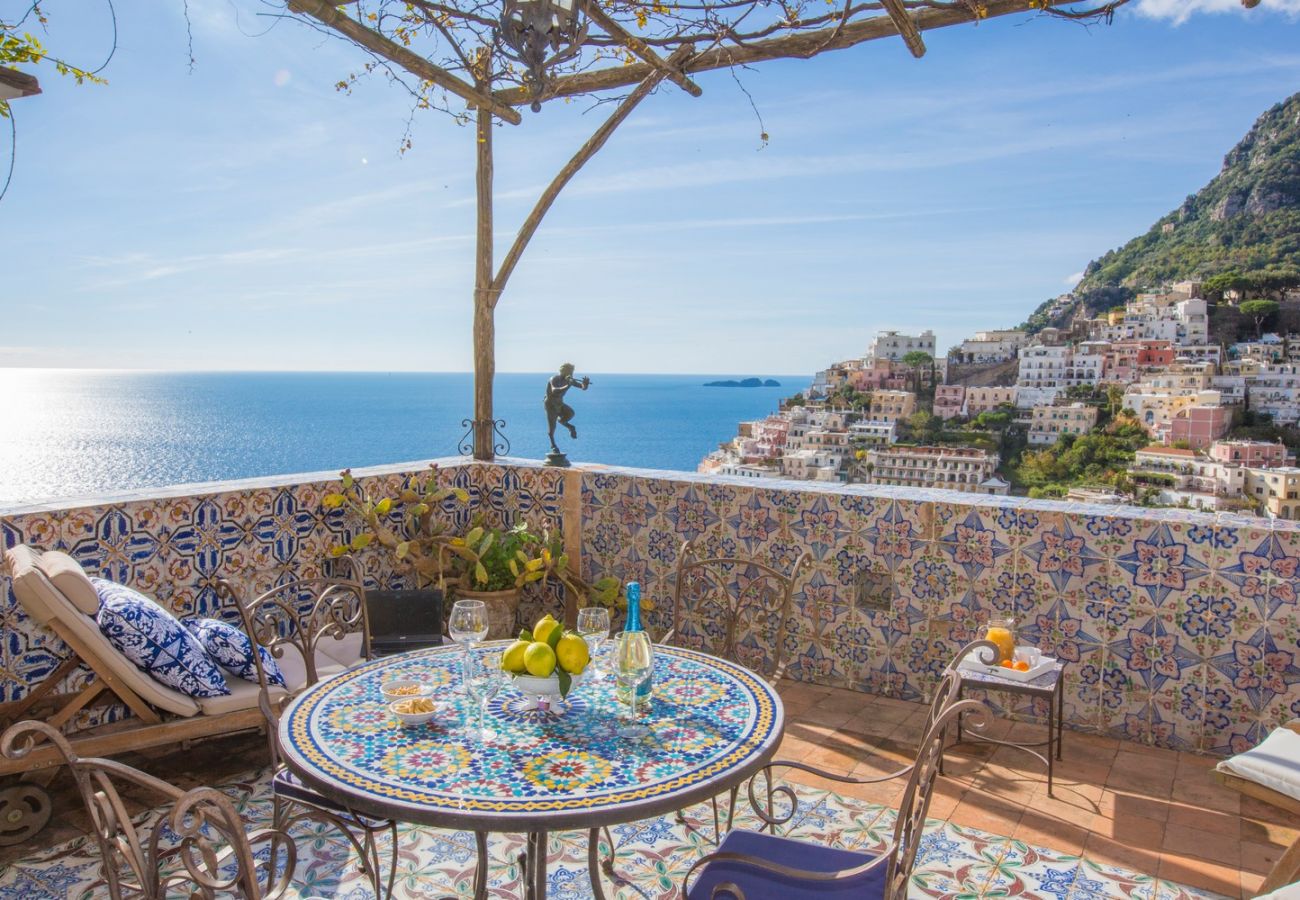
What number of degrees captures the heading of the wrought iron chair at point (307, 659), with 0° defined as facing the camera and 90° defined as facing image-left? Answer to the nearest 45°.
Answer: approximately 315°

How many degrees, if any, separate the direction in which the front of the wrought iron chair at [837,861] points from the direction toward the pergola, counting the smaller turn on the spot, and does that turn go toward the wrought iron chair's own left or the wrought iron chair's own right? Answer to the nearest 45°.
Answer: approximately 45° to the wrought iron chair's own right

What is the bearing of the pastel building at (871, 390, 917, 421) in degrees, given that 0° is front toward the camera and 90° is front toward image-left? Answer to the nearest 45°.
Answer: approximately 0°

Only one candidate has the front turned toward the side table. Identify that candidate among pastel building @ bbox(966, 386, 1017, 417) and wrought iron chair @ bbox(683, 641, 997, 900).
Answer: the pastel building

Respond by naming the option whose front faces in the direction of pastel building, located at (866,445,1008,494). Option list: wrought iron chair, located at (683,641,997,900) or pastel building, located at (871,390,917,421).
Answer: pastel building, located at (871,390,917,421)

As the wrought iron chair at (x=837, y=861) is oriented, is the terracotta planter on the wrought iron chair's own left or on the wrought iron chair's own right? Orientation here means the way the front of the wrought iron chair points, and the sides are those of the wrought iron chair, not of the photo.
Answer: on the wrought iron chair's own right

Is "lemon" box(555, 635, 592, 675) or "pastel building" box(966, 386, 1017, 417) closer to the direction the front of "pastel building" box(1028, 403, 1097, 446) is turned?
the lemon

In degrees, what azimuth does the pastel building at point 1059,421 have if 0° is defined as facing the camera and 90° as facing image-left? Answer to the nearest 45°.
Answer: approximately 45°

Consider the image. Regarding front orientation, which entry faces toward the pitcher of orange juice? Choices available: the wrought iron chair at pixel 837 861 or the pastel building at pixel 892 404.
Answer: the pastel building

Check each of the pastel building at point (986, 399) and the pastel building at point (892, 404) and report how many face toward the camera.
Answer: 2
